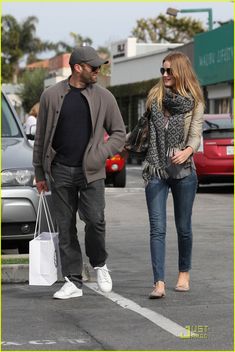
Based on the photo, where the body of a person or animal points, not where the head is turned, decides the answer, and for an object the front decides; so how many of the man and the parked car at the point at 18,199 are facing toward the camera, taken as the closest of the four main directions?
2

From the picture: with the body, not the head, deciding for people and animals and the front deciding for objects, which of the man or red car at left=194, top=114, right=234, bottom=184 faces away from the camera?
the red car

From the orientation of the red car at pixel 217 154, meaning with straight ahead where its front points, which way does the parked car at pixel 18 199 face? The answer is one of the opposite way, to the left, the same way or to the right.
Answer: the opposite way

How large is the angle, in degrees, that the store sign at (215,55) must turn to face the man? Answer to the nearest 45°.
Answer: approximately 45° to its left

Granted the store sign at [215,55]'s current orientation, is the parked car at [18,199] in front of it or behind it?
in front

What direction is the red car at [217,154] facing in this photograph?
away from the camera

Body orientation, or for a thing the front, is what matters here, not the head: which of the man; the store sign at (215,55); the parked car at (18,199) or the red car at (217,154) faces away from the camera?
the red car
